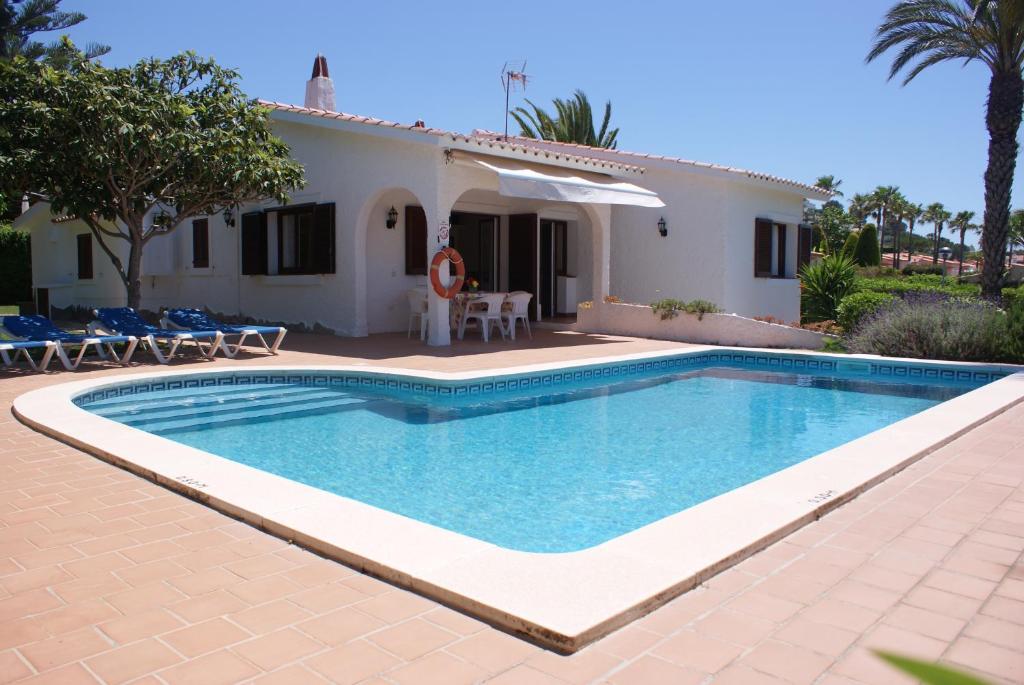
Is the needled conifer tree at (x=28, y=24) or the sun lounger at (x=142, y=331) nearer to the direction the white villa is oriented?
the sun lounger

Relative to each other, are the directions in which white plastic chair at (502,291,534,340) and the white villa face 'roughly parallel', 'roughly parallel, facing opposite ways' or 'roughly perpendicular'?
roughly parallel, facing opposite ways

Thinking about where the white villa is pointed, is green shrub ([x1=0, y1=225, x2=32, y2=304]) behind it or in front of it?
behind

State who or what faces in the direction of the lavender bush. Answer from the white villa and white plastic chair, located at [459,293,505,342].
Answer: the white villa

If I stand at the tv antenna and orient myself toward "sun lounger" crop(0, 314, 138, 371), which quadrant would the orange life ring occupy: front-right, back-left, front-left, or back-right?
front-left

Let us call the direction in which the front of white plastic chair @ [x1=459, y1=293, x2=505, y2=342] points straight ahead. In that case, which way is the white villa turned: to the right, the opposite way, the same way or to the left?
the opposite way

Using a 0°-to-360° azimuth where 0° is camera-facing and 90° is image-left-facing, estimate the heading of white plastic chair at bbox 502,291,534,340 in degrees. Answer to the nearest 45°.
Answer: approximately 135°

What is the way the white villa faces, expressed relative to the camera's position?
facing the viewer and to the right of the viewer

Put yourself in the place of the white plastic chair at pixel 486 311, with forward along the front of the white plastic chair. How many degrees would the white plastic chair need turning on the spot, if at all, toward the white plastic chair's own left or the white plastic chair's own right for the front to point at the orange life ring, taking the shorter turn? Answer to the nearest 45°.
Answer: approximately 90° to the white plastic chair's own left

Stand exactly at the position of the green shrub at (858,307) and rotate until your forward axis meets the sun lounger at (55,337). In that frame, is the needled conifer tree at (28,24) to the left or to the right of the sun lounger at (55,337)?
right

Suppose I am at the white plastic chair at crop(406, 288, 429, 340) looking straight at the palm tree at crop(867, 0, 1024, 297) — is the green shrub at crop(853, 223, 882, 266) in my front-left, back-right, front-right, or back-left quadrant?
front-left

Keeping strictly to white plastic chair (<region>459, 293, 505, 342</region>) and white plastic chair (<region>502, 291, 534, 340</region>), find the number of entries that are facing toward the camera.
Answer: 0

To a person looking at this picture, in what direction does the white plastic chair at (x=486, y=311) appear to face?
facing away from the viewer and to the left of the viewer
